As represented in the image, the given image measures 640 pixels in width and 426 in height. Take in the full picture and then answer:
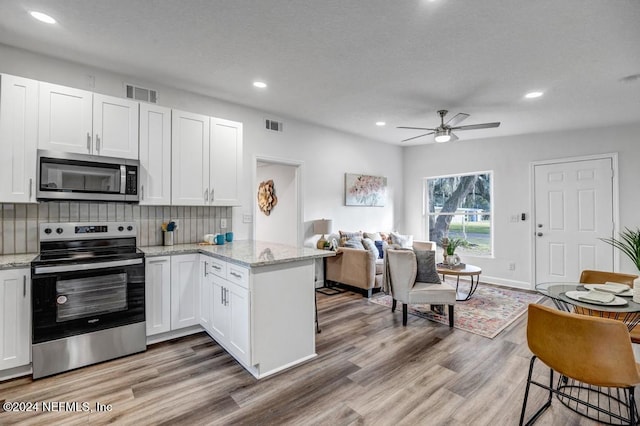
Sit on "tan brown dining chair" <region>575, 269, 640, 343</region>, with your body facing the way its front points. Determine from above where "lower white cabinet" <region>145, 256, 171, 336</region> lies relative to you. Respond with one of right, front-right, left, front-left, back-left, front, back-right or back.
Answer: front-right

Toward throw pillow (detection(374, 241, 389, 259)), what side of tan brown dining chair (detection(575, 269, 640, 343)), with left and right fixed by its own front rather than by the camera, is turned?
right

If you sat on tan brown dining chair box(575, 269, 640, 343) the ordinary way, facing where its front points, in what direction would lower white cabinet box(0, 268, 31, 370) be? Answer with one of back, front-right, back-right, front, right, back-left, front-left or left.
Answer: front-right

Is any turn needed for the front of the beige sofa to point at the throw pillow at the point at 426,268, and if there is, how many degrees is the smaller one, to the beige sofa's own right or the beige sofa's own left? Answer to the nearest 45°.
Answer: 0° — it already faces it

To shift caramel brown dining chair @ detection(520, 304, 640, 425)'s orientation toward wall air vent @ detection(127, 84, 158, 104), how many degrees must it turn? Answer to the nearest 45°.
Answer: approximately 135° to its left

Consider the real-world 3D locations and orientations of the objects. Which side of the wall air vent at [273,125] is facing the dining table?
front

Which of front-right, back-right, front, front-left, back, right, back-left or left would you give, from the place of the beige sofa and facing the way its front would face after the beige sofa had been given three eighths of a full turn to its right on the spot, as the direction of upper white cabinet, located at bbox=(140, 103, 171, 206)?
front-left

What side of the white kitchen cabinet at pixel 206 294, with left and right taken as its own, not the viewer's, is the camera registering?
left

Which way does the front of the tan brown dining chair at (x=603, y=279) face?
toward the camera

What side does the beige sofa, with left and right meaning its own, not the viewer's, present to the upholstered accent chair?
front

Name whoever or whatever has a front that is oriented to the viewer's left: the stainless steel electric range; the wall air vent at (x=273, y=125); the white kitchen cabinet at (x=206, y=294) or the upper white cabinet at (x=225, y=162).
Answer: the white kitchen cabinet

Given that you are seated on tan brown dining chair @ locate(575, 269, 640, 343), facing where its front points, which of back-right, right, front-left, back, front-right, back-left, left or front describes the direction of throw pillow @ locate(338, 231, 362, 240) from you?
right

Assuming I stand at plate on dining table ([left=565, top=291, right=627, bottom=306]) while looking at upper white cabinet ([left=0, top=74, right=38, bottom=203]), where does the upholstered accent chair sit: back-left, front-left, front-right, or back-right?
front-right

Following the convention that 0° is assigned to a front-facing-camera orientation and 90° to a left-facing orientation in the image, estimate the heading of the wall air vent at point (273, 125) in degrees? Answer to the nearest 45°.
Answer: approximately 315°

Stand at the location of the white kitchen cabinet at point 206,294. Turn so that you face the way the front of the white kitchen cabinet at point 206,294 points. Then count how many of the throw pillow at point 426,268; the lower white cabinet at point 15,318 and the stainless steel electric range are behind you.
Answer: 1

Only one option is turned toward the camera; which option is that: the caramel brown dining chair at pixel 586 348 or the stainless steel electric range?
the stainless steel electric range

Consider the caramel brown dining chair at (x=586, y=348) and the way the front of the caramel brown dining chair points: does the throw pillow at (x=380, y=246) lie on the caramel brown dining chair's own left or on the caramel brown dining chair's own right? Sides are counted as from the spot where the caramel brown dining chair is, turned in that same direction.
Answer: on the caramel brown dining chair's own left

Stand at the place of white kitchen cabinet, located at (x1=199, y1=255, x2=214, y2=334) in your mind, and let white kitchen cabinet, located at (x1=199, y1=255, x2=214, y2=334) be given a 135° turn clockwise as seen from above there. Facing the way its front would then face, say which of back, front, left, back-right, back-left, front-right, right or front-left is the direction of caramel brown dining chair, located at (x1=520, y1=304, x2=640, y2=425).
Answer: right

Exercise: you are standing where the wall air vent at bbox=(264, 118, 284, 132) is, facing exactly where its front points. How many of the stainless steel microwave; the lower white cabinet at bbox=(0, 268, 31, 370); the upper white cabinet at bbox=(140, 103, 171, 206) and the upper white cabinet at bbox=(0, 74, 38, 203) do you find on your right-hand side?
4

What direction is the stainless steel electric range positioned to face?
toward the camera
